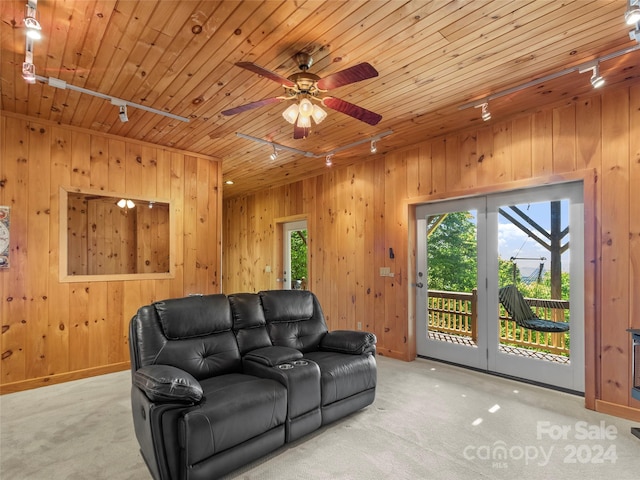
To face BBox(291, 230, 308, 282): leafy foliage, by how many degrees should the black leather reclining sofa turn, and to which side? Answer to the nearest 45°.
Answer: approximately 135° to its left

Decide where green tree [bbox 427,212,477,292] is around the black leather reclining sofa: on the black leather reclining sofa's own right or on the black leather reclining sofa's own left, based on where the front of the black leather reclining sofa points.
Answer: on the black leather reclining sofa's own left

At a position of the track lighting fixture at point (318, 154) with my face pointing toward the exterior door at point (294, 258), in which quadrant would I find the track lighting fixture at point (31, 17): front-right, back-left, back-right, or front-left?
back-left

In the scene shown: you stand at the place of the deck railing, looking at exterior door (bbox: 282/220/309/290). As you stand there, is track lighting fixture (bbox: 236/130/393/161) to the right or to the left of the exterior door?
left

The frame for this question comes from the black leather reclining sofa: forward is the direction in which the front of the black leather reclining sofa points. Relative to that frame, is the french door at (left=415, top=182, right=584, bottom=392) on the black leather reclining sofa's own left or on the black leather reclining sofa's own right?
on the black leather reclining sofa's own left

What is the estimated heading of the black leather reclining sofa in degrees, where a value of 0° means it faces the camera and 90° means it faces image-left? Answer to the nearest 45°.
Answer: approximately 315°

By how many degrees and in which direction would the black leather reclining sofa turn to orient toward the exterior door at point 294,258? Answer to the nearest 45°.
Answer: approximately 135° to its left

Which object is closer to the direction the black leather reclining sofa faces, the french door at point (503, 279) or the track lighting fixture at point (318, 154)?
the french door
